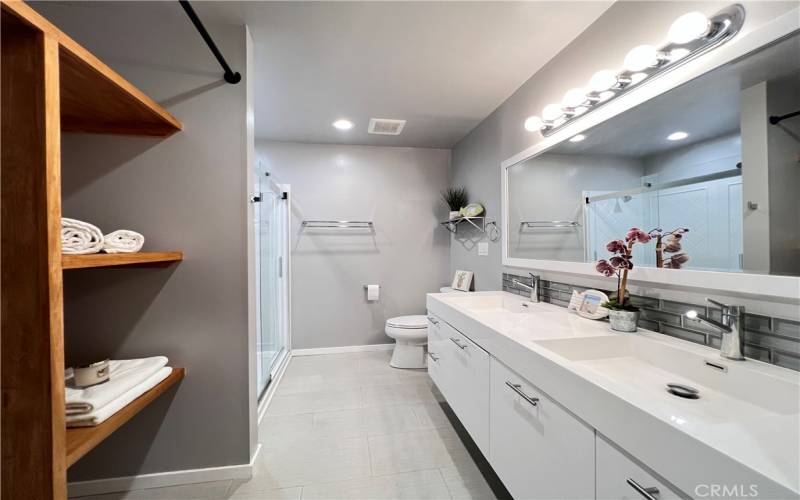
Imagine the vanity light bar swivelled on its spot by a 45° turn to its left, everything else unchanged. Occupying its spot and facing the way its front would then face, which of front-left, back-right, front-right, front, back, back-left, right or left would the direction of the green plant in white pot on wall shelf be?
back-right

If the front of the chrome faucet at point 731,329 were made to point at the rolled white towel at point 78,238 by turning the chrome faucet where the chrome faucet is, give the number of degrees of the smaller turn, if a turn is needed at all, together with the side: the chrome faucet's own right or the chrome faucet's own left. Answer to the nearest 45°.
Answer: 0° — it already faces it

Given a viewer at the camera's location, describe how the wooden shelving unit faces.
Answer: facing the viewer and to the right of the viewer

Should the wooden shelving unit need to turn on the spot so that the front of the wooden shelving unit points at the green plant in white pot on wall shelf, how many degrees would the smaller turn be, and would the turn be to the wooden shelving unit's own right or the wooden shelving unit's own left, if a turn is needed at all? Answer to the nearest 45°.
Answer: approximately 45° to the wooden shelving unit's own left

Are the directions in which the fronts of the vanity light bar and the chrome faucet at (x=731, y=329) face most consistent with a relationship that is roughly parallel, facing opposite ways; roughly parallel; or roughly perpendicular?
roughly parallel

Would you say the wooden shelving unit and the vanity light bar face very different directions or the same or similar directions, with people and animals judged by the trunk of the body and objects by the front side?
very different directions

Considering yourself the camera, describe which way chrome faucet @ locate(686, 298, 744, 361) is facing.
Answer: facing the viewer and to the left of the viewer

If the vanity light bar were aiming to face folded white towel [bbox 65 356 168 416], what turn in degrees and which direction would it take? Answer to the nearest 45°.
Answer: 0° — it already faces it
